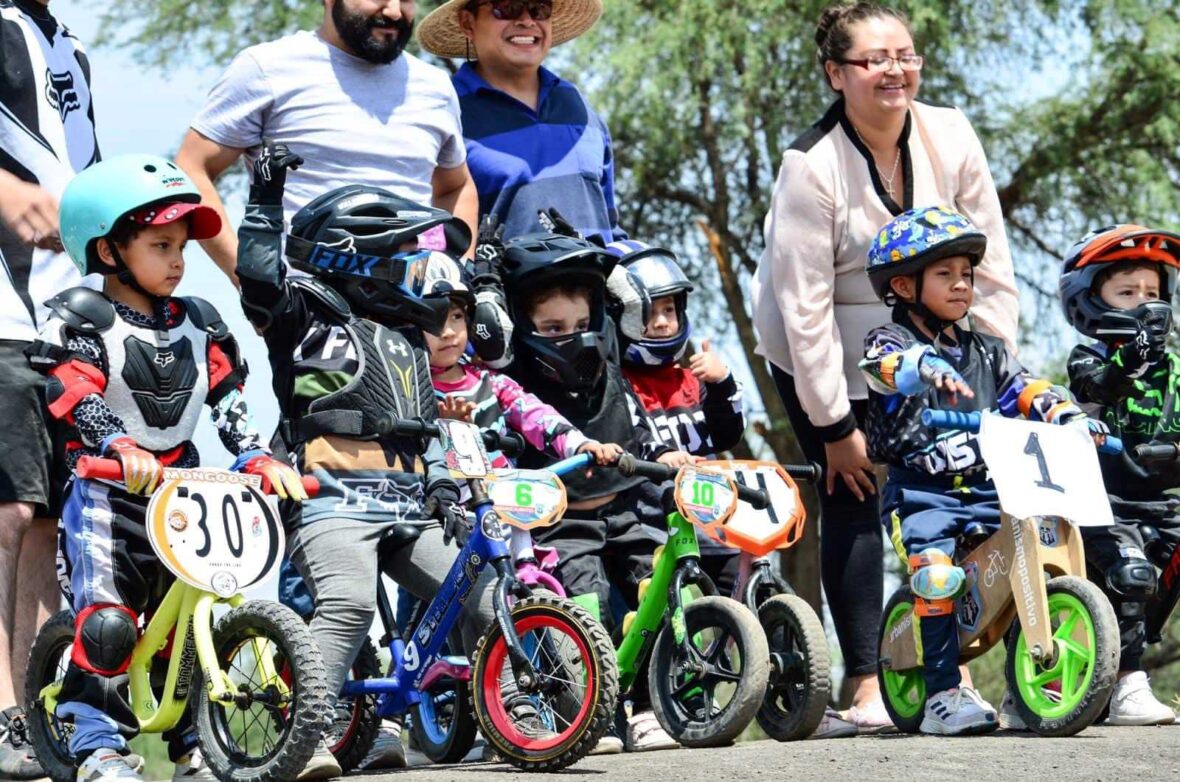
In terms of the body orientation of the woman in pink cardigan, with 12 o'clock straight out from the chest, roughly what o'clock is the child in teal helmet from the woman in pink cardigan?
The child in teal helmet is roughly at 3 o'clock from the woman in pink cardigan.

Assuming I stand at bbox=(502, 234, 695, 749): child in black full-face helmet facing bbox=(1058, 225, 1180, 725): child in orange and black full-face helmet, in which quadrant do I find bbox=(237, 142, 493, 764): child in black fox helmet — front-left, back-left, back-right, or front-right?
back-right

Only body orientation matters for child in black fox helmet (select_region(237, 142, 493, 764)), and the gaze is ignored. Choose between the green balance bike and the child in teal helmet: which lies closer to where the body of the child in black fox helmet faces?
the green balance bike

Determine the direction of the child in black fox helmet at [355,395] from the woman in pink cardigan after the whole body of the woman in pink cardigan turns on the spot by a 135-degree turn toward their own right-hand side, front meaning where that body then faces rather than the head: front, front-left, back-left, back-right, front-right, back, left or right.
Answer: front-left

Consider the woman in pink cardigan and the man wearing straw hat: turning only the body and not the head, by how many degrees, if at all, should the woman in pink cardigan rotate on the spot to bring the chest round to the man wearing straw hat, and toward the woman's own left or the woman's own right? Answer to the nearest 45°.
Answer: approximately 135° to the woman's own right

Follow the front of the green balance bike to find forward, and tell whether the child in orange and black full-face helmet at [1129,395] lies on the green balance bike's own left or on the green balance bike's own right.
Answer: on the green balance bike's own left

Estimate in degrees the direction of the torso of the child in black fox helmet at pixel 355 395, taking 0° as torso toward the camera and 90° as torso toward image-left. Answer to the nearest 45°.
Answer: approximately 315°

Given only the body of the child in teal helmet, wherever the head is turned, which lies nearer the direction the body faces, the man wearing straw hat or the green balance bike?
the green balance bike

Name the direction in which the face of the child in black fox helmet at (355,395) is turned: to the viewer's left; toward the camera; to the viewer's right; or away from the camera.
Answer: to the viewer's right

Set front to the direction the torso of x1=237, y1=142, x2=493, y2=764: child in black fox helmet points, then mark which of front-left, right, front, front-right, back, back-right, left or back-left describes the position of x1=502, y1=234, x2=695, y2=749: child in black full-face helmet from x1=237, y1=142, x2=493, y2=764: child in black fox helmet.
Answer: left
